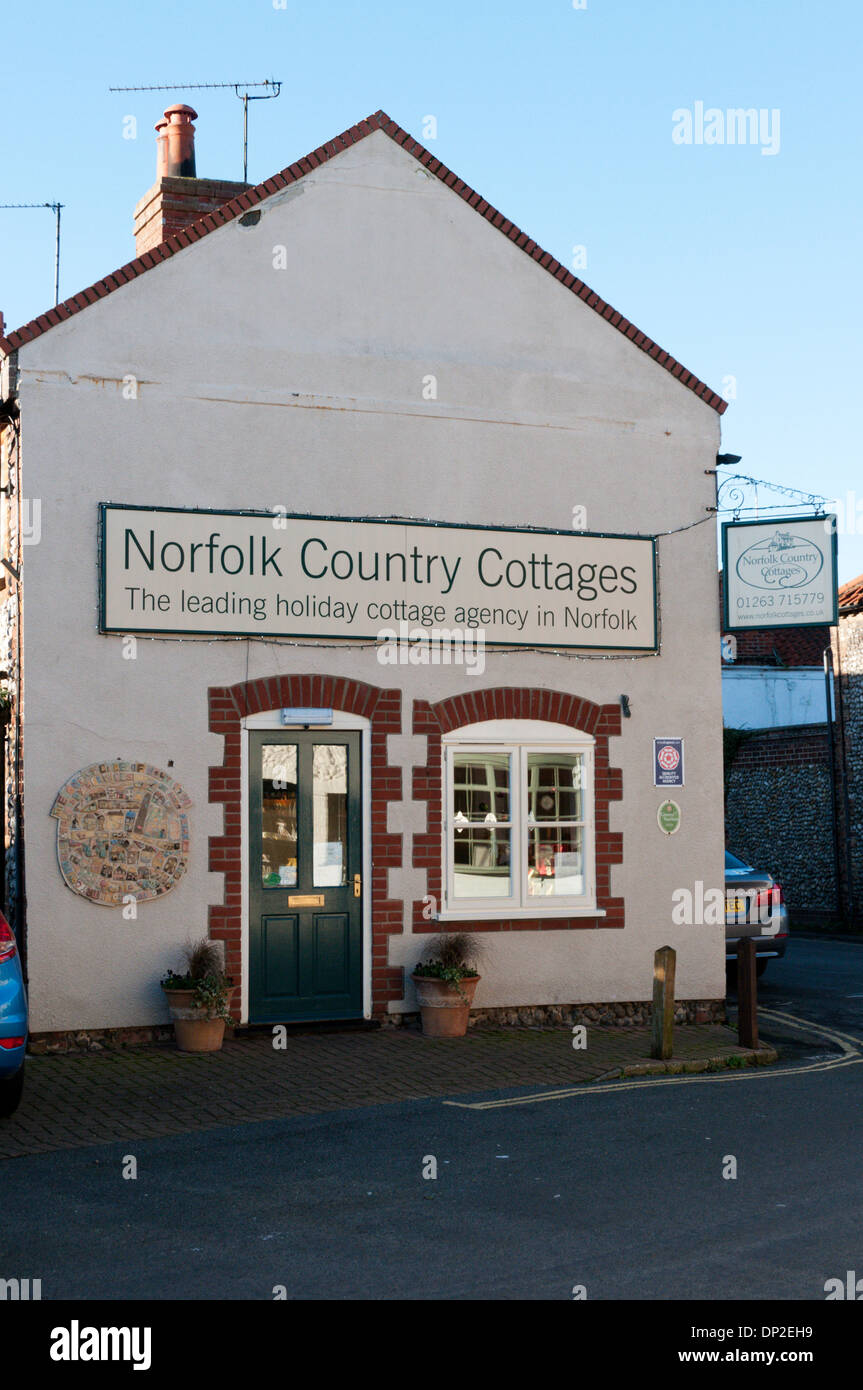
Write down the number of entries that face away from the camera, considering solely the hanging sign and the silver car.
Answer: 1

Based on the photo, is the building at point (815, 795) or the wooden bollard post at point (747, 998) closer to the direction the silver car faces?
the building

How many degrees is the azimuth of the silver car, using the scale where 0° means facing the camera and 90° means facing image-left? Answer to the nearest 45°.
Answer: approximately 180°

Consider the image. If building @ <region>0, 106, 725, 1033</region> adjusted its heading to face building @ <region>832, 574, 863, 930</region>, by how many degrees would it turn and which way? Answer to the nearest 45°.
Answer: approximately 135° to its left

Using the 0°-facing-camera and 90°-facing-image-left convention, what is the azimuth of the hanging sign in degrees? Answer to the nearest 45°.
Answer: approximately 0°

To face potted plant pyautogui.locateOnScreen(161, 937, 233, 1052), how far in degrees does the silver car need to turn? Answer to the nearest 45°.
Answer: approximately 135° to its left

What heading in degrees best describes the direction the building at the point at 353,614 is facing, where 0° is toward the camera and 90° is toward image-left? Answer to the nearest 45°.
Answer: approximately 0°

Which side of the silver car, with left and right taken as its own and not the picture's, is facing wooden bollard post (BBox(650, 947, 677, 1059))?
back
